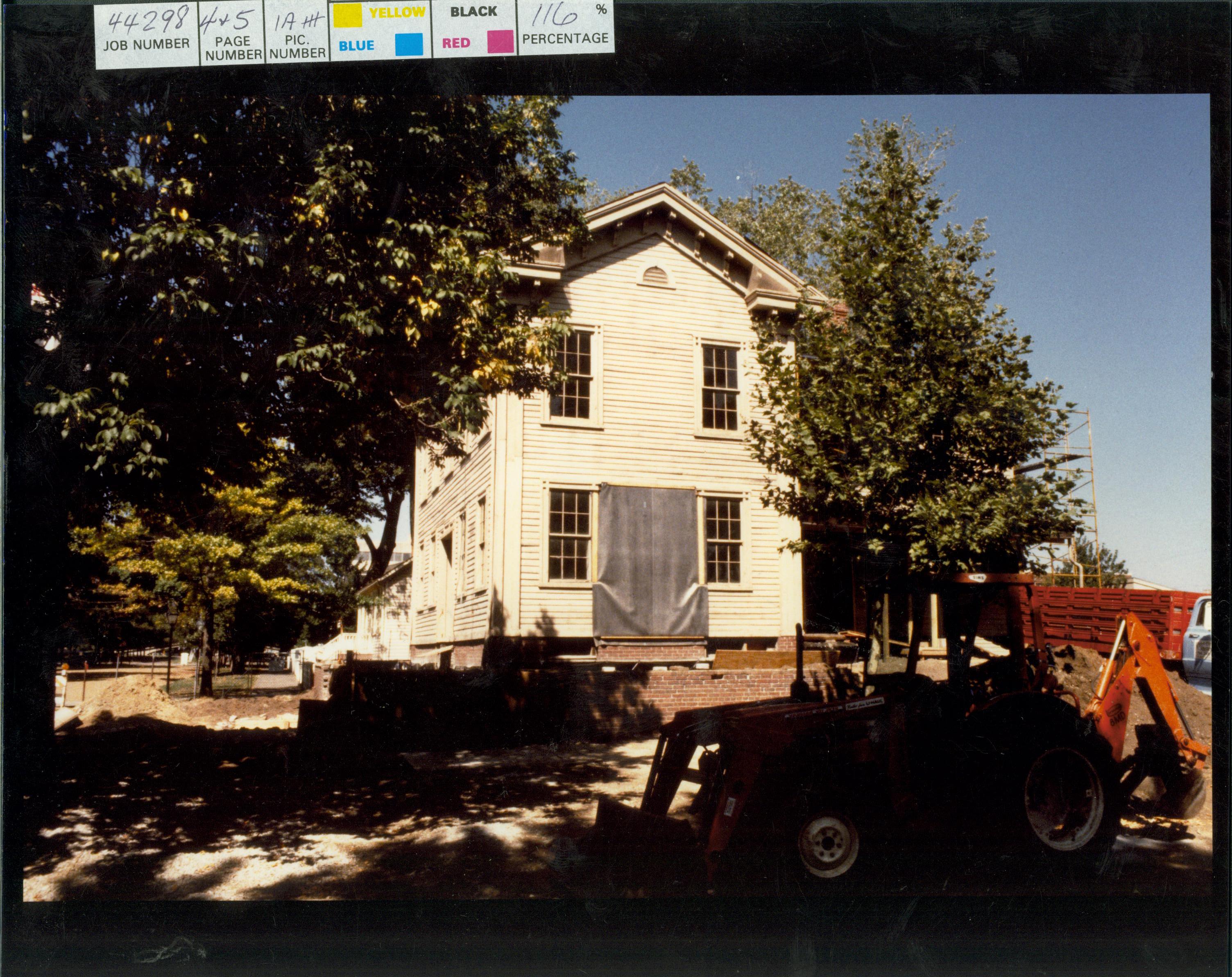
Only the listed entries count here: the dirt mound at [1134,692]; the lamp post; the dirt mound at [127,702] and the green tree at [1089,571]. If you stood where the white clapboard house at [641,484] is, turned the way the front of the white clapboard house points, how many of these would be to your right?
2

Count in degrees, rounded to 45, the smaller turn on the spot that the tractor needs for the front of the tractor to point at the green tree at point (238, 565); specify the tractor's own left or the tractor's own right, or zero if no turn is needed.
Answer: approximately 45° to the tractor's own right

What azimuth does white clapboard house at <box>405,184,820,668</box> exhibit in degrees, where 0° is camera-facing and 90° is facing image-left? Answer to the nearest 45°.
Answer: approximately 0°

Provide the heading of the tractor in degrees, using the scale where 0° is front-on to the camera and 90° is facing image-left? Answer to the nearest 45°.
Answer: approximately 45°

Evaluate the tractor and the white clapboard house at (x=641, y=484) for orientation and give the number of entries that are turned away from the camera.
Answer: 0

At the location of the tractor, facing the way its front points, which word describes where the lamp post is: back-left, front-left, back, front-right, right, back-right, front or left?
front-right

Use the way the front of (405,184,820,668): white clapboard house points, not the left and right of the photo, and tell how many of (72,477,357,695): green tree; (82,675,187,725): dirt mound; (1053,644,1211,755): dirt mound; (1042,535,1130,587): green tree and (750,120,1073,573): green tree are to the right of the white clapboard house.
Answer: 2
